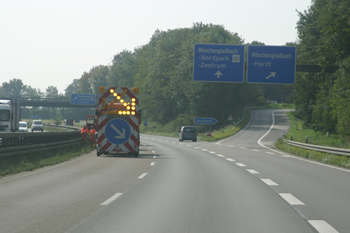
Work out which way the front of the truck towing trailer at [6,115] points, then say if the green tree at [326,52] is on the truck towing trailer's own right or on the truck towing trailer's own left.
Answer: on the truck towing trailer's own left

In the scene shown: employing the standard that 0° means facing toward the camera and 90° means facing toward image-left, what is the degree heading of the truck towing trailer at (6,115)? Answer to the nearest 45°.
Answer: approximately 45°

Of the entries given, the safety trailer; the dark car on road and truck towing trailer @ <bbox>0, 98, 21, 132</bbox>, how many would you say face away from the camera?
2

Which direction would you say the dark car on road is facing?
away from the camera

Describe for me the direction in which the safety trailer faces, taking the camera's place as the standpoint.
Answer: facing away from the viewer

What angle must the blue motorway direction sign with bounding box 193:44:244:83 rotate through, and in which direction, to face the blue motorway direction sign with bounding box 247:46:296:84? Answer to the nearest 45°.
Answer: approximately 90° to its left

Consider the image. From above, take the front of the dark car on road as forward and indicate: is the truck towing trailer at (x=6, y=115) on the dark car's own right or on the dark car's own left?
on the dark car's own left

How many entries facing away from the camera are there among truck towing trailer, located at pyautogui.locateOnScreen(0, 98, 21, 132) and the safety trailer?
1
